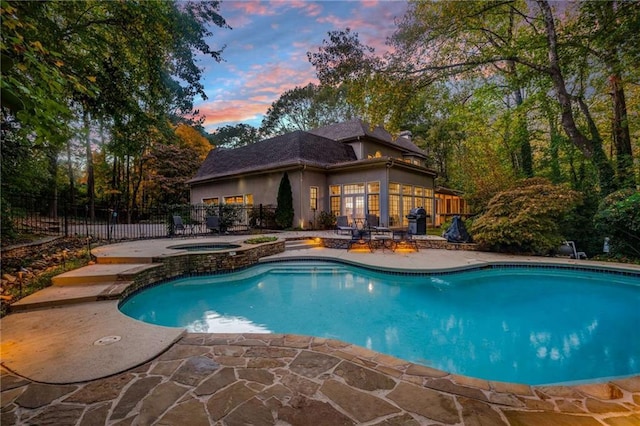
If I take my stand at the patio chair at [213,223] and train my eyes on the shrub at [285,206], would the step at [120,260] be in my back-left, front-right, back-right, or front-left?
back-right

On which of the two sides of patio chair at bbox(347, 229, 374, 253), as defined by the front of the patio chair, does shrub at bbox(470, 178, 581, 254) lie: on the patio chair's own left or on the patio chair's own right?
on the patio chair's own left

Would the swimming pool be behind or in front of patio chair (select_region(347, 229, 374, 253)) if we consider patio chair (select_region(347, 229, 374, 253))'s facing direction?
in front

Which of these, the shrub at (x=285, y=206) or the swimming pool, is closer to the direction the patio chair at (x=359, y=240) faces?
the swimming pool

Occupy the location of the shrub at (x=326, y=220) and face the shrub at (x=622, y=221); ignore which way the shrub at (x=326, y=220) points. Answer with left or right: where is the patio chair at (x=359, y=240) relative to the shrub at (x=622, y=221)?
right

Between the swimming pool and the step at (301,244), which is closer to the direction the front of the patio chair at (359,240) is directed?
the swimming pool
